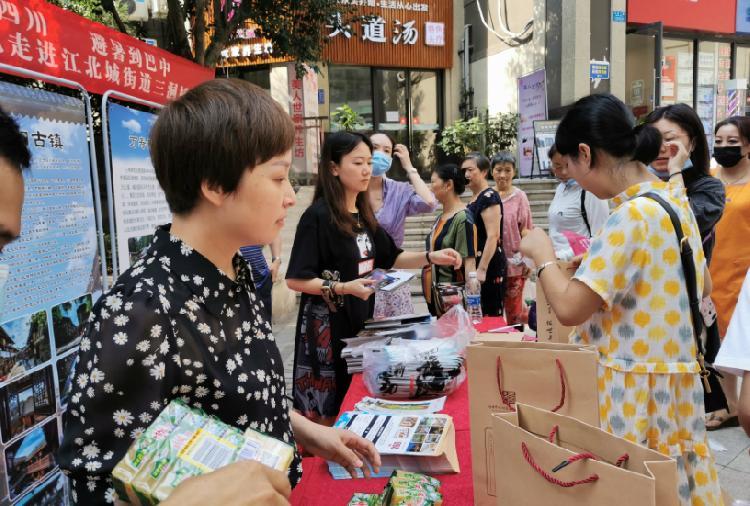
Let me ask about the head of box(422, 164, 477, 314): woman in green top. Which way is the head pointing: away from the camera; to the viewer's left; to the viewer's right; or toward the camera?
to the viewer's left

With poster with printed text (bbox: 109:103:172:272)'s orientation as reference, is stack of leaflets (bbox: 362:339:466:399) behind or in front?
in front

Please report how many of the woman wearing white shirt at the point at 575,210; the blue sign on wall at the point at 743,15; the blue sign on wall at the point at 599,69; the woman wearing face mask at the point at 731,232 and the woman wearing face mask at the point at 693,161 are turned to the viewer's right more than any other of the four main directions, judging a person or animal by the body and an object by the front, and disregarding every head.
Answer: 0

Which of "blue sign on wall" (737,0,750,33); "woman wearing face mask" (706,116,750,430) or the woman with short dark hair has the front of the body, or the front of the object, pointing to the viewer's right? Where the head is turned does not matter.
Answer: the woman with short dark hair

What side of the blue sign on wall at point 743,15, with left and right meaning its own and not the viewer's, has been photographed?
front

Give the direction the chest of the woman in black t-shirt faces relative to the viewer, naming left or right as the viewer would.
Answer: facing the viewer and to the right of the viewer

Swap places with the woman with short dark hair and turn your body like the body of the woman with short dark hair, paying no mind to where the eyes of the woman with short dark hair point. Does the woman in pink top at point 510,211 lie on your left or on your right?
on your left

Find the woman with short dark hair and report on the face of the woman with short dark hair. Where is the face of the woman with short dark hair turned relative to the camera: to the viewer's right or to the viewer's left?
to the viewer's right

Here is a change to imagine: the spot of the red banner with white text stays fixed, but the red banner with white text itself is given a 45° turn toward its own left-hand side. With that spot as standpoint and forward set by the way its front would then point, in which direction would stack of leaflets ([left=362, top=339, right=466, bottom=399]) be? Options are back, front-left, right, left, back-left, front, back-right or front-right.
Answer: front-right

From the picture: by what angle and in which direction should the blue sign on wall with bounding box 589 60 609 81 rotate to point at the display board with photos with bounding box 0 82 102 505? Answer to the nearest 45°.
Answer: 0° — it already faces it

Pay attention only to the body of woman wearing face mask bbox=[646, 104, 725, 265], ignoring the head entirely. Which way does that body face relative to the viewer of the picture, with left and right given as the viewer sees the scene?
facing the viewer and to the left of the viewer

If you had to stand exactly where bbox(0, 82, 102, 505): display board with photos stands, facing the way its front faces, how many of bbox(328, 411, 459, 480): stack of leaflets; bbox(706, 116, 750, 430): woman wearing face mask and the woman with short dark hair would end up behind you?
0

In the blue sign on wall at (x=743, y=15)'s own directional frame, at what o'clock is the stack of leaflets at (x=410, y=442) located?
The stack of leaflets is roughly at 12 o'clock from the blue sign on wall.

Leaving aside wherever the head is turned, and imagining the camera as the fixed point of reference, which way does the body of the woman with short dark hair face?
to the viewer's right

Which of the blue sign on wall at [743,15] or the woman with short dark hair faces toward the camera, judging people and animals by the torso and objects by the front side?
the blue sign on wall

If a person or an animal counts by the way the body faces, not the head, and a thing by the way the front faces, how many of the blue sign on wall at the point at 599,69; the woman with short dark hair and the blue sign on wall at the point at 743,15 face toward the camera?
2
